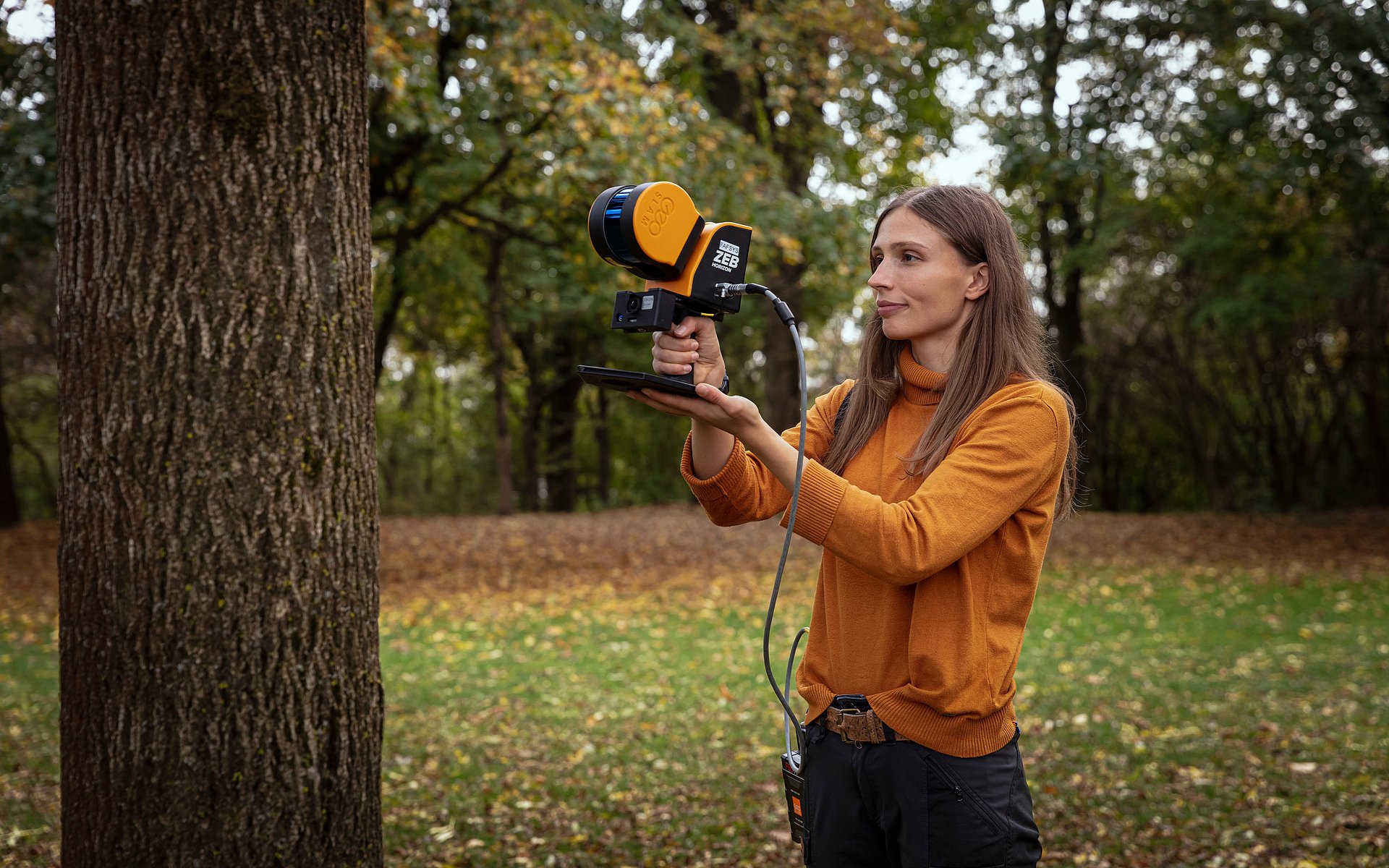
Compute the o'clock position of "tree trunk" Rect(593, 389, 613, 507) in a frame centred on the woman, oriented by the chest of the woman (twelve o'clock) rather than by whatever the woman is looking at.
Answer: The tree trunk is roughly at 4 o'clock from the woman.

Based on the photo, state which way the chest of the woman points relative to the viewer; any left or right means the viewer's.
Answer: facing the viewer and to the left of the viewer

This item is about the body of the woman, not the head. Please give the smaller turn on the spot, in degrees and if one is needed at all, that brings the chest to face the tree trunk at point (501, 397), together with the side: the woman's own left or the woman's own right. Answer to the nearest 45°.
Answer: approximately 135° to the woman's own right

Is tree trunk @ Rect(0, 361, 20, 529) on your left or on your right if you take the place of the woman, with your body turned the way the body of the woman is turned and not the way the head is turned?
on your right

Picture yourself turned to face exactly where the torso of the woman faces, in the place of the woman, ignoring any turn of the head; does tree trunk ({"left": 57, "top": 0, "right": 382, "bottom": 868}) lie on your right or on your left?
on your right

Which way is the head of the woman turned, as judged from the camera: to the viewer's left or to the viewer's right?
to the viewer's left

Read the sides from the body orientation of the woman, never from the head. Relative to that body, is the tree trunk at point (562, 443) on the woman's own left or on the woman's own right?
on the woman's own right
